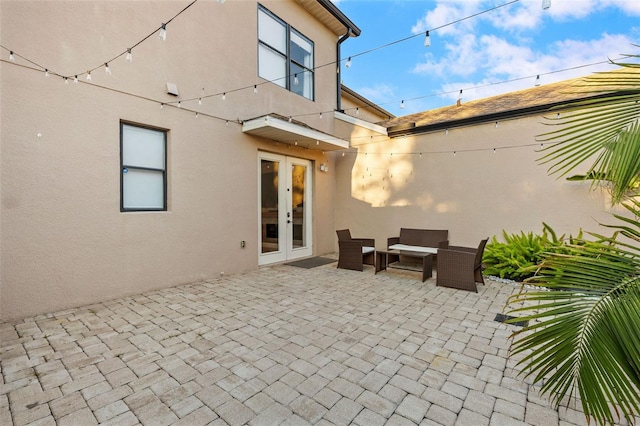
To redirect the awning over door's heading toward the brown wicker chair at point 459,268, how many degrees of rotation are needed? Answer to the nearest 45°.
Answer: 0° — it already faces it

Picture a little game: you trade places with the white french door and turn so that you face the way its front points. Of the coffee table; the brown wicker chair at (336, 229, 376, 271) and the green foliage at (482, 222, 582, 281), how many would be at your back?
0

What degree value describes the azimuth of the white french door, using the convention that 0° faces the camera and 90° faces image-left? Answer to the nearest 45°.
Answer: approximately 315°

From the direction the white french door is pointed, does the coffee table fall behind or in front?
in front

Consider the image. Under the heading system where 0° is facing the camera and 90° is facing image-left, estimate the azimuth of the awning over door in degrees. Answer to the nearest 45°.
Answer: approximately 315°

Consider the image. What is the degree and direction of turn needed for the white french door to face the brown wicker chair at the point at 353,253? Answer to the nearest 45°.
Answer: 0° — it already faces it

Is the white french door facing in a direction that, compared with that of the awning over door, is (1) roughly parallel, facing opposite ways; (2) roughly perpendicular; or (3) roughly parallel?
roughly parallel

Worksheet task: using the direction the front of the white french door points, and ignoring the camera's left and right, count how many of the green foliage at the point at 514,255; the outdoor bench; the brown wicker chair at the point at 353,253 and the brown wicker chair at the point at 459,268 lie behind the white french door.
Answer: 0

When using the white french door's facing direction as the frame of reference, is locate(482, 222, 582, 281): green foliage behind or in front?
in front

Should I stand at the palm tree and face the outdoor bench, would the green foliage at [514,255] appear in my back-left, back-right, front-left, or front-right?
front-right

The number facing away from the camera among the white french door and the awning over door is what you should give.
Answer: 0

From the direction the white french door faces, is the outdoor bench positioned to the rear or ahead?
ahead

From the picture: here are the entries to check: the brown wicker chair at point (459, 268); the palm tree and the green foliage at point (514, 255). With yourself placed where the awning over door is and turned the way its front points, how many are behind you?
0
